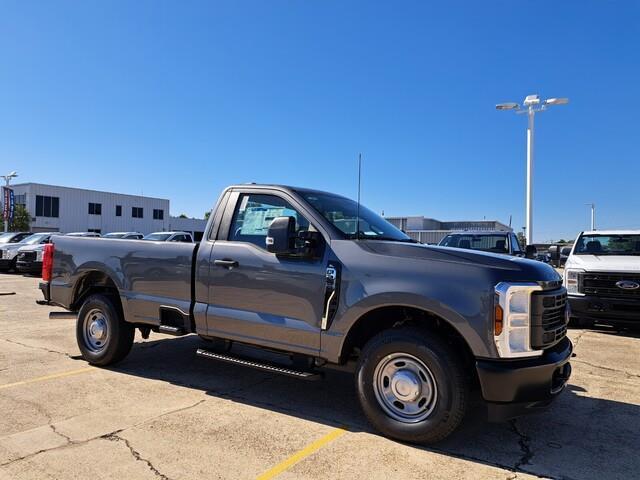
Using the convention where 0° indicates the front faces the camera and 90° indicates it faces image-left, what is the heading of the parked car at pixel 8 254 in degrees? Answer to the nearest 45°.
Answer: approximately 45°

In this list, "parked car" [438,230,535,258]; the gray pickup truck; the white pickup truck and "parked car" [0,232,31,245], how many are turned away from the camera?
0

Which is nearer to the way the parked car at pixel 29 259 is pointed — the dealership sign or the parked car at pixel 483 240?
the parked car

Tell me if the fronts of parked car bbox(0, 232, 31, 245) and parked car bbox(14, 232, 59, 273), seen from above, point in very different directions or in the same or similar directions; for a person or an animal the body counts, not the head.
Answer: same or similar directions

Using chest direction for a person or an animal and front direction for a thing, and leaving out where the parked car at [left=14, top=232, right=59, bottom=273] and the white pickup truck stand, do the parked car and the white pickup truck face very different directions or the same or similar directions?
same or similar directions

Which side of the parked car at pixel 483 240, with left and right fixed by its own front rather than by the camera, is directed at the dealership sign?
right

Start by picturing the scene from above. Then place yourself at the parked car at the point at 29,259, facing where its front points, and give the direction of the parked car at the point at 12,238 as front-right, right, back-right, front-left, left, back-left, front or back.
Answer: back-right

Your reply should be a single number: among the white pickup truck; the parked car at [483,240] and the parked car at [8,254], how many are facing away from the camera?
0

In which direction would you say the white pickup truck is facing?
toward the camera

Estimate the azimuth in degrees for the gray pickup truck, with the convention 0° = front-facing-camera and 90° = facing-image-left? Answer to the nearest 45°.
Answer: approximately 315°

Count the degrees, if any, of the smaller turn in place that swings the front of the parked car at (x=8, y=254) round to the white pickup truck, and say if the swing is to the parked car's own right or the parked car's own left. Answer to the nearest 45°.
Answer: approximately 90° to the parked car's own left

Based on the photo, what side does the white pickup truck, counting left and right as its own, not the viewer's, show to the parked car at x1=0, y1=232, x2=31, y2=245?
right

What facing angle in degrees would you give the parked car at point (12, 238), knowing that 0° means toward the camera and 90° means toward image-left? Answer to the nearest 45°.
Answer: approximately 45°

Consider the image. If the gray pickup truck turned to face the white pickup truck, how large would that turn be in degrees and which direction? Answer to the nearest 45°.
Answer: approximately 90° to its left

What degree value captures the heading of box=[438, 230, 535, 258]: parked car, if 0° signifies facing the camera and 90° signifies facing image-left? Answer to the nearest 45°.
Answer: approximately 45°

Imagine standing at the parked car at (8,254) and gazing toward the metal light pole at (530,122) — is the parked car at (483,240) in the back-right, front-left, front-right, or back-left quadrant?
front-right
